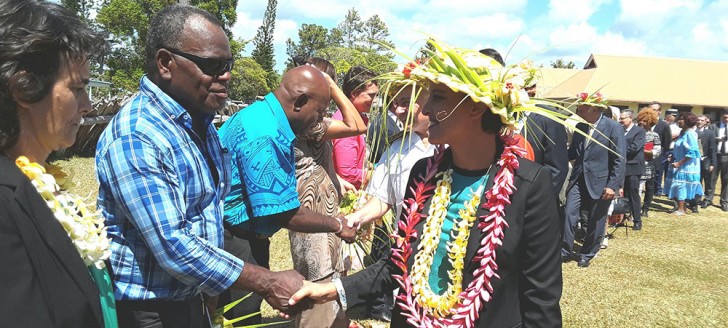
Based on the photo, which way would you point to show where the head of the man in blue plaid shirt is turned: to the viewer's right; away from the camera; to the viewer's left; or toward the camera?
to the viewer's right

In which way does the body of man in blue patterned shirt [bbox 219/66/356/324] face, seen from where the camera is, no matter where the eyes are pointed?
to the viewer's right

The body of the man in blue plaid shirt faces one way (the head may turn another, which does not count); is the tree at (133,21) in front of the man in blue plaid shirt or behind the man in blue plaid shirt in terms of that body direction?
behind

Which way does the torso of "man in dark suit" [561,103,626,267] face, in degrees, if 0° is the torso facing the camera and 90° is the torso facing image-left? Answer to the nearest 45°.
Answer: approximately 45°

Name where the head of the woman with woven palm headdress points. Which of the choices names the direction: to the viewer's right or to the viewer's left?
to the viewer's left
